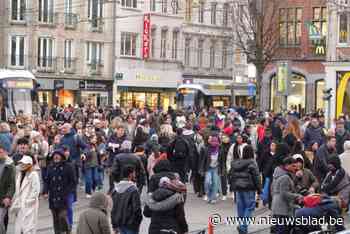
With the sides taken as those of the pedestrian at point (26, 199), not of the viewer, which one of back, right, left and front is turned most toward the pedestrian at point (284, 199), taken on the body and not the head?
left

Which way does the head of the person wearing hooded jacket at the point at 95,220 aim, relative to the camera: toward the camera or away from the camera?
away from the camera

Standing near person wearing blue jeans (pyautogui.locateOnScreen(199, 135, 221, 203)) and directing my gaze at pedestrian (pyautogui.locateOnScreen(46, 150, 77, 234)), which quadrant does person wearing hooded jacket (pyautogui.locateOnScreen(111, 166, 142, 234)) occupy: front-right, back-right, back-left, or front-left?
front-left

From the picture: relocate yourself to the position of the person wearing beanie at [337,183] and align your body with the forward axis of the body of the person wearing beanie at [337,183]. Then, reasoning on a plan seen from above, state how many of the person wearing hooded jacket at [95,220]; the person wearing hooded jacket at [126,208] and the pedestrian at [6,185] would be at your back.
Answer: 0

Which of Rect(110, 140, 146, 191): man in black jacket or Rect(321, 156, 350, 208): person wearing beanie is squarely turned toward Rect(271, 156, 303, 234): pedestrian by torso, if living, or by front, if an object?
the person wearing beanie

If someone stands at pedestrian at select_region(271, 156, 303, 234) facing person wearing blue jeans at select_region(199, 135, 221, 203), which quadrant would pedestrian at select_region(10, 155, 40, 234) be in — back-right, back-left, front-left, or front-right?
front-left

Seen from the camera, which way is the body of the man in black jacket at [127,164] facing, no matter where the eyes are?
away from the camera

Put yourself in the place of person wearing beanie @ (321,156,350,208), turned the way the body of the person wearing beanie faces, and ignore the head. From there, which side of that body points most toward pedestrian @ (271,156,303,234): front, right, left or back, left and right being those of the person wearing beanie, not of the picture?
front

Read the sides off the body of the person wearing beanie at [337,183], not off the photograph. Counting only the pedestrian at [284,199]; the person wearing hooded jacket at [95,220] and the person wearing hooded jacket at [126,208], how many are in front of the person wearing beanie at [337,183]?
3

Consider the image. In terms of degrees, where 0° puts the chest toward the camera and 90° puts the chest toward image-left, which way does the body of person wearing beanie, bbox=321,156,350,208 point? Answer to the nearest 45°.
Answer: approximately 45°

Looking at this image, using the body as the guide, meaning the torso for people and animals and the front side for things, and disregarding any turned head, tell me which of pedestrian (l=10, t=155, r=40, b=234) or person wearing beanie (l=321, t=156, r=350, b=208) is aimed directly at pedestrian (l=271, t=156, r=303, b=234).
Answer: the person wearing beanie
